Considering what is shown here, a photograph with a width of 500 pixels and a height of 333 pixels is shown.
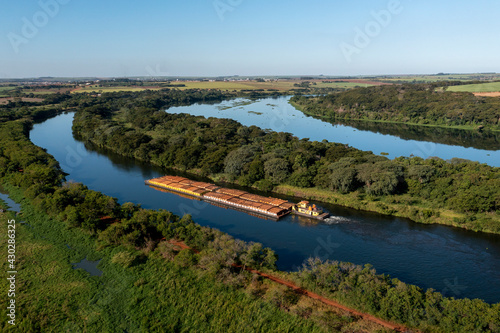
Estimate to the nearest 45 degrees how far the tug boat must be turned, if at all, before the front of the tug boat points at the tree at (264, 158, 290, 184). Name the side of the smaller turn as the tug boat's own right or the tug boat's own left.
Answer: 0° — it already faces it

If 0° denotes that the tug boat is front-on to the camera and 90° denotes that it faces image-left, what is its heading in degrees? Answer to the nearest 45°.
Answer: approximately 135°

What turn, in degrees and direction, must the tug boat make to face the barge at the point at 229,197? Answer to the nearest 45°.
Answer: approximately 45° to its left
